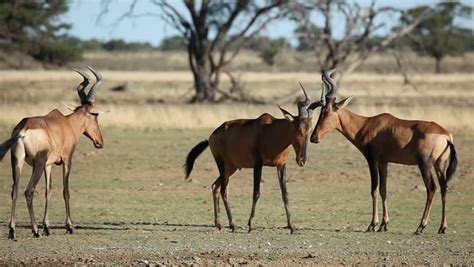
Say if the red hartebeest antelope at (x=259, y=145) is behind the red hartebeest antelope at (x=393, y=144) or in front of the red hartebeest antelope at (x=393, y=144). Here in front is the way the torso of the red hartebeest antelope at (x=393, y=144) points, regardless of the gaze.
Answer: in front

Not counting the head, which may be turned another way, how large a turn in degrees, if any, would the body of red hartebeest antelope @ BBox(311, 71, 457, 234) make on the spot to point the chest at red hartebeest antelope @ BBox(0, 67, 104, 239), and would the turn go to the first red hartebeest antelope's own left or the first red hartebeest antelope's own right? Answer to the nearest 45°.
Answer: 0° — it already faces it

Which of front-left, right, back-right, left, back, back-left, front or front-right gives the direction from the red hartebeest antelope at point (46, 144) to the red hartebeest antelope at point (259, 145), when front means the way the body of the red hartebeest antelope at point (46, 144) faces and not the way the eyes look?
front-right

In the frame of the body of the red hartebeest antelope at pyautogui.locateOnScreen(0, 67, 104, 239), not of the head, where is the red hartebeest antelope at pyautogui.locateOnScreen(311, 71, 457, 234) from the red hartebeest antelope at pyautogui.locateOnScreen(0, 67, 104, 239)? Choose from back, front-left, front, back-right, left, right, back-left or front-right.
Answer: front-right

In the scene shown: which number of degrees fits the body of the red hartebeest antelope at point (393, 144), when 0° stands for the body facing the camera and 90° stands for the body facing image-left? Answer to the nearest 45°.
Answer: approximately 90°

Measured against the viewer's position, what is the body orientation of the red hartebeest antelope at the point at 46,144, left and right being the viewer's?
facing away from the viewer and to the right of the viewer

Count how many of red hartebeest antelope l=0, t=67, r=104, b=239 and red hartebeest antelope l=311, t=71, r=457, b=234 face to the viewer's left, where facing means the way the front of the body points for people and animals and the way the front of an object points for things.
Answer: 1
